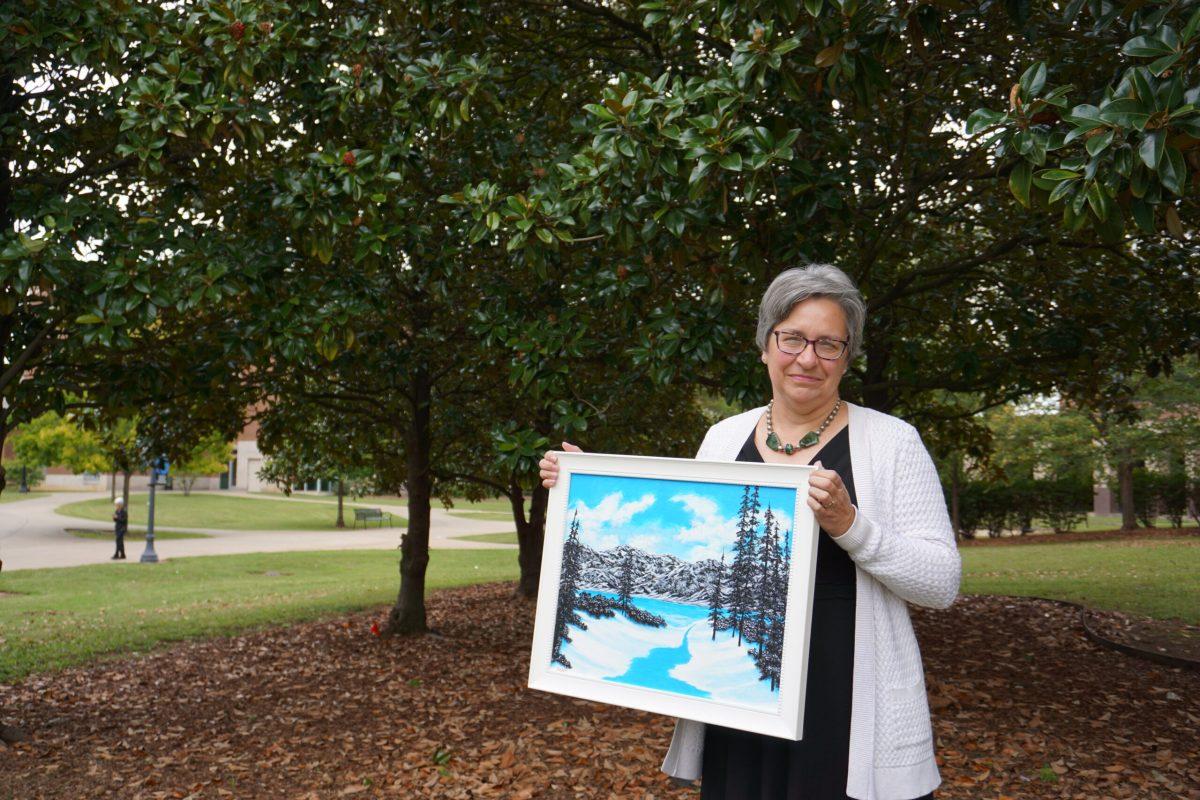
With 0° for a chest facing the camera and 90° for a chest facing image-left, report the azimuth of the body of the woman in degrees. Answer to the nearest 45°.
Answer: approximately 45°

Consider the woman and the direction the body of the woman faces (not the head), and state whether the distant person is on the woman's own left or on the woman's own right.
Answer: on the woman's own right

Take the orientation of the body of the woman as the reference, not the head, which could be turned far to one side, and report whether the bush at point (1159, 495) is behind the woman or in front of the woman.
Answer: behind

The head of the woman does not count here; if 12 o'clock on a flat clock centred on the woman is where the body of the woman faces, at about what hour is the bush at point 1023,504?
The bush is roughly at 5 o'clock from the woman.

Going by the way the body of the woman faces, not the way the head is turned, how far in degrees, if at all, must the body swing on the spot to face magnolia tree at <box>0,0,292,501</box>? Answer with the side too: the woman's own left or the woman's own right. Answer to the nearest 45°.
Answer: approximately 90° to the woman's own right

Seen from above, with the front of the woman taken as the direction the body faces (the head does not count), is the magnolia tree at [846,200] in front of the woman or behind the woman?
behind

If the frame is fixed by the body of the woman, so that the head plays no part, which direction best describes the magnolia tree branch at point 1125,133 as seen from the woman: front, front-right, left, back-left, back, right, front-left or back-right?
back
